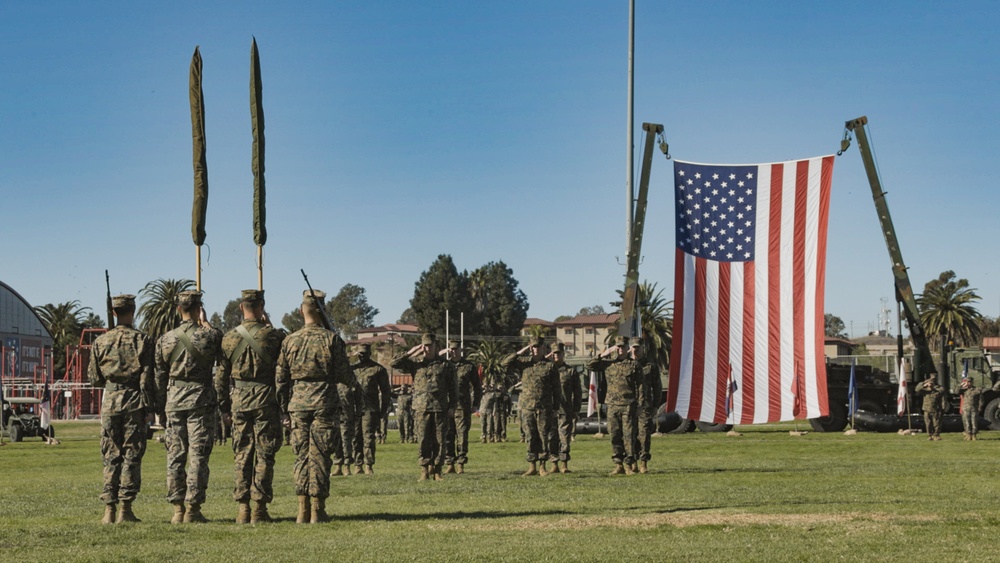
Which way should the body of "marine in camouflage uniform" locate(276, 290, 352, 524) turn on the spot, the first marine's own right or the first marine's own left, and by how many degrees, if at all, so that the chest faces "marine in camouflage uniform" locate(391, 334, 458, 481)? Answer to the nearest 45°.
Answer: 0° — they already face them

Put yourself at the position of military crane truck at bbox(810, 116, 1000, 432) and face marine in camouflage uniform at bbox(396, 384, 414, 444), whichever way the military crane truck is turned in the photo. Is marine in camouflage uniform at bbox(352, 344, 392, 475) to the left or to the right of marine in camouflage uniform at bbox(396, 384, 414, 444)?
left

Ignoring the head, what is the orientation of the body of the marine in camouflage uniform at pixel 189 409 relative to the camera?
away from the camera

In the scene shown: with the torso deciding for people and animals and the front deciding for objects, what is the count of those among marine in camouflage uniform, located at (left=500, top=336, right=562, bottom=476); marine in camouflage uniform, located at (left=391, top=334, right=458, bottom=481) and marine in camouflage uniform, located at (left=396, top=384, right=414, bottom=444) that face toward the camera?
3

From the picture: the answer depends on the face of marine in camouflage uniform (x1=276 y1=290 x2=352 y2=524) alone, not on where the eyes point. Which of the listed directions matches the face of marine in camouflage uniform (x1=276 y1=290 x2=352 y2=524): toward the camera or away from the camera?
away from the camera

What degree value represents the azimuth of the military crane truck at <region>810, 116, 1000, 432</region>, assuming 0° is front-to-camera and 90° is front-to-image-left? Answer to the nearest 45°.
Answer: approximately 270°

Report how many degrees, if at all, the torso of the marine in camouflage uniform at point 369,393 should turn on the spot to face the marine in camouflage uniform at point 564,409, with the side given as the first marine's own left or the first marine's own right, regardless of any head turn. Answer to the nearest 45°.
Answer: approximately 135° to the first marine's own left

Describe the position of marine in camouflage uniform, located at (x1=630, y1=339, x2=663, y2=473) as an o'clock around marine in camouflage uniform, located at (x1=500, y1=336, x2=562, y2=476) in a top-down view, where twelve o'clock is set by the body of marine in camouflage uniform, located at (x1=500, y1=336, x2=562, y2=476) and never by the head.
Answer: marine in camouflage uniform, located at (x1=630, y1=339, x2=663, y2=473) is roughly at 9 o'clock from marine in camouflage uniform, located at (x1=500, y1=336, x2=562, y2=476).

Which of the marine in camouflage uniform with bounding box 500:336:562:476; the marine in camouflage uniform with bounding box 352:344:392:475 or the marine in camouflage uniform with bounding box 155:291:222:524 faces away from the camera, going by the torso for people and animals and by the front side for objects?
the marine in camouflage uniform with bounding box 155:291:222:524

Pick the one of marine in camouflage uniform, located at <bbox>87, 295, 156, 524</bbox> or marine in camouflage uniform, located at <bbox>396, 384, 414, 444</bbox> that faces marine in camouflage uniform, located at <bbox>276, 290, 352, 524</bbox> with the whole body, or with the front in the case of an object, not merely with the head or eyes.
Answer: marine in camouflage uniform, located at <bbox>396, 384, 414, 444</bbox>

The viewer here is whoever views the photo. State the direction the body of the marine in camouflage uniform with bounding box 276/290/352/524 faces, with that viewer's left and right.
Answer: facing away from the viewer

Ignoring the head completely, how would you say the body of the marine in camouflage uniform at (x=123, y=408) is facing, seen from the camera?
away from the camera

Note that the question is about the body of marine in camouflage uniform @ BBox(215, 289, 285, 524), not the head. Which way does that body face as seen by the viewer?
away from the camera
